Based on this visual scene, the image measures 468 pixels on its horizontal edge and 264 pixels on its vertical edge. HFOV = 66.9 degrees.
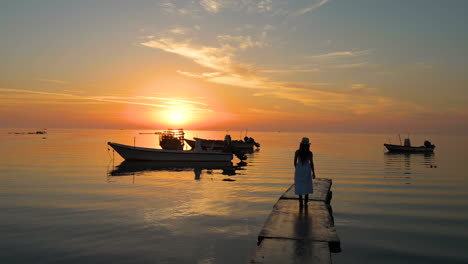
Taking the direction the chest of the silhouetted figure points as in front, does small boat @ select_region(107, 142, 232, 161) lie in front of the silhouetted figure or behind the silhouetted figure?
in front

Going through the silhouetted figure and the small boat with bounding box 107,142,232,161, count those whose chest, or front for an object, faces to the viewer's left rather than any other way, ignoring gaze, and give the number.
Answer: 1

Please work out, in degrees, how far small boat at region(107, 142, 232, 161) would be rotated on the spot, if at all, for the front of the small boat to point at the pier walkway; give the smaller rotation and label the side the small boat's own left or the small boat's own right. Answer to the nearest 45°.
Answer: approximately 90° to the small boat's own left

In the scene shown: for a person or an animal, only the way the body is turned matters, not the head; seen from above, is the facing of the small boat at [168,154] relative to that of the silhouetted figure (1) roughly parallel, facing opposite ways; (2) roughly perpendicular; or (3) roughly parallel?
roughly perpendicular

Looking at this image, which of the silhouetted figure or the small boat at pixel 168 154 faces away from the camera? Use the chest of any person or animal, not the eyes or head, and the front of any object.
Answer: the silhouetted figure

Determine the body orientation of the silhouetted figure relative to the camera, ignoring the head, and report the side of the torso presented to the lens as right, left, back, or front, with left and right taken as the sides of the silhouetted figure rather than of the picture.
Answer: back

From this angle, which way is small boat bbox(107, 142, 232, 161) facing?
to the viewer's left

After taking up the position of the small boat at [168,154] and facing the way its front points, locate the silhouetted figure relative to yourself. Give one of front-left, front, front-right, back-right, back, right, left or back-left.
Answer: left
